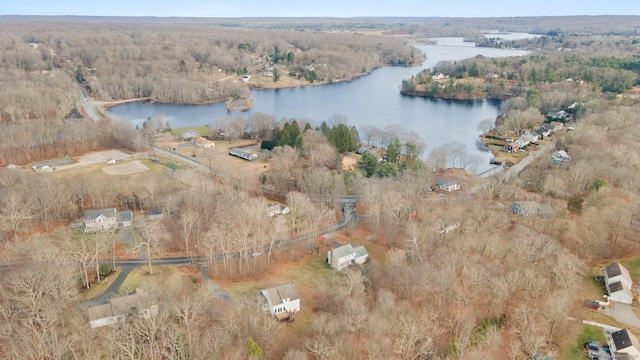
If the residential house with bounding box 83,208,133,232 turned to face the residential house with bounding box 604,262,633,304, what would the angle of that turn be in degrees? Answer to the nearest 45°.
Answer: approximately 45° to its left

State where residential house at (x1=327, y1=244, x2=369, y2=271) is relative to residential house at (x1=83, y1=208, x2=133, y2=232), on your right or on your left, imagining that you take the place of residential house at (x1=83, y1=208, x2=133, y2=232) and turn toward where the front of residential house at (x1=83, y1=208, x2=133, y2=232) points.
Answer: on your left

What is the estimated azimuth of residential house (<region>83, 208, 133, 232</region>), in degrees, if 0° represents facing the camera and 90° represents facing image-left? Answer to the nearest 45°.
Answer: approximately 0°

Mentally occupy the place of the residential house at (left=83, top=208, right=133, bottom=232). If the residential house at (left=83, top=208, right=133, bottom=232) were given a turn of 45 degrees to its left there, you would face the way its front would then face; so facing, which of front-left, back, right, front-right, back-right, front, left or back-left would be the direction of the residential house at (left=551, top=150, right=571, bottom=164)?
front-left

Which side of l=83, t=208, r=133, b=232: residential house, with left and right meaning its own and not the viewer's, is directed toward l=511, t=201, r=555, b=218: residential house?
left

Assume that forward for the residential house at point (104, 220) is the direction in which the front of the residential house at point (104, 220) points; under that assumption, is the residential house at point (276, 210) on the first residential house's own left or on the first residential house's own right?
on the first residential house's own left
